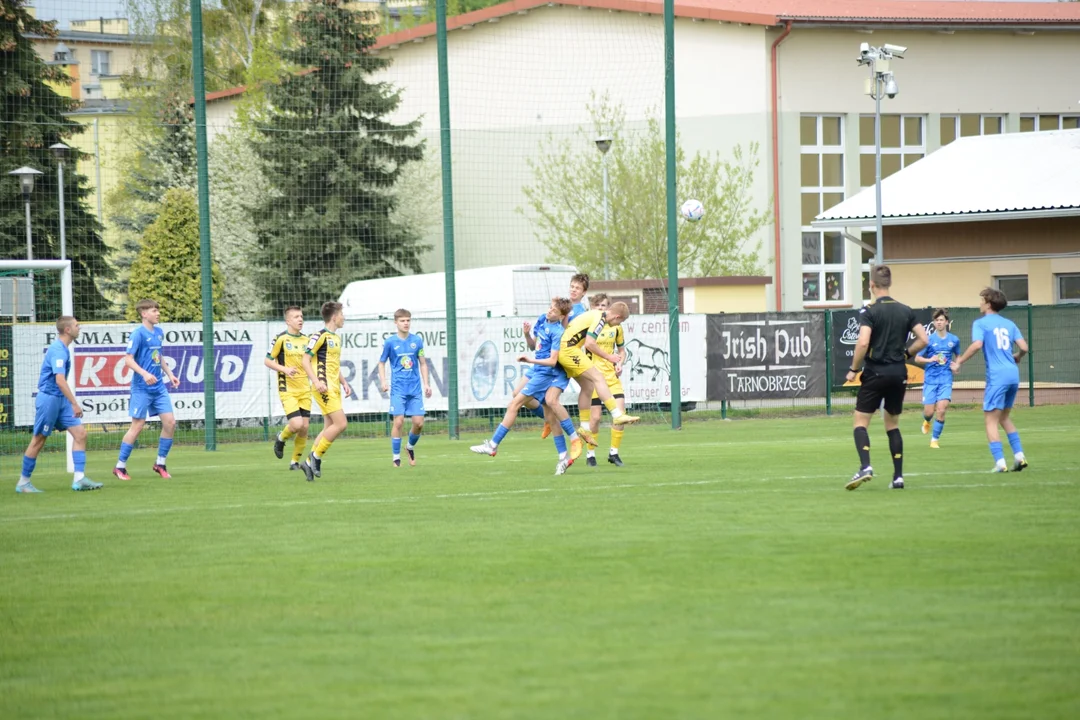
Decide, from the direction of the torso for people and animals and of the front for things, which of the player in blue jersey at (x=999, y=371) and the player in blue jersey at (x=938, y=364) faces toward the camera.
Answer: the player in blue jersey at (x=938, y=364)

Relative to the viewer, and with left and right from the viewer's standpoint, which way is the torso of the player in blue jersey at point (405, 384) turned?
facing the viewer

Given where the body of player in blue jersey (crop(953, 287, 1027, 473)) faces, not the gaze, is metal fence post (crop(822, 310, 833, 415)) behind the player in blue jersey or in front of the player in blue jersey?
in front

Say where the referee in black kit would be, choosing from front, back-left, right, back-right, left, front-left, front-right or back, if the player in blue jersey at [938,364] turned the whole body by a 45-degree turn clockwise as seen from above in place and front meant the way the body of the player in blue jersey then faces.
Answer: front-left

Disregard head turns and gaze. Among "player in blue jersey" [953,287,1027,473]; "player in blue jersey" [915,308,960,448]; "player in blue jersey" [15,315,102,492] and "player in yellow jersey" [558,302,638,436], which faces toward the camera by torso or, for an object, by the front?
"player in blue jersey" [915,308,960,448]

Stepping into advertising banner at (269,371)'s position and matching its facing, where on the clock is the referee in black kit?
The referee in black kit is roughly at 11 o'clock from the advertising banner.

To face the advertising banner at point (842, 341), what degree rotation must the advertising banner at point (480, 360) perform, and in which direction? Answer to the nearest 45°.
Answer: approximately 90° to its left

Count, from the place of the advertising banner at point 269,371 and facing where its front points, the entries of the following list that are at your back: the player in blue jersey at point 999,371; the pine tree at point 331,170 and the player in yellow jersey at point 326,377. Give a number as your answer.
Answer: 1

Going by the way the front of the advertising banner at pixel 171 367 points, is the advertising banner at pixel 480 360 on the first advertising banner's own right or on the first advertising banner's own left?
on the first advertising banner's own left

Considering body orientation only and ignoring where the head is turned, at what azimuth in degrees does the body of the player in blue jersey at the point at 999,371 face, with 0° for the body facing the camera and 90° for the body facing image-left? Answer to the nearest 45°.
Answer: approximately 135°

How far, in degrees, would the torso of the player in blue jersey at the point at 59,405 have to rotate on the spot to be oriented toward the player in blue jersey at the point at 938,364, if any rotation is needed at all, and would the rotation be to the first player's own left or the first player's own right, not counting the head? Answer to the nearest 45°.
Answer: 0° — they already face them

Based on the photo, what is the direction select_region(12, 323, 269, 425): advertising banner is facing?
toward the camera

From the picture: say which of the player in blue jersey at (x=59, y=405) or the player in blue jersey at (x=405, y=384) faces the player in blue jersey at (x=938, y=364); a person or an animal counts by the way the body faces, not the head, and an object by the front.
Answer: the player in blue jersey at (x=59, y=405)

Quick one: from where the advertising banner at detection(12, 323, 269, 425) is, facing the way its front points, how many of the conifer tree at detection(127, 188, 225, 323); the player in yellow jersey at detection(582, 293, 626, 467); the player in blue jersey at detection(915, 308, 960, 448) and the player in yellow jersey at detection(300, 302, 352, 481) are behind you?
1

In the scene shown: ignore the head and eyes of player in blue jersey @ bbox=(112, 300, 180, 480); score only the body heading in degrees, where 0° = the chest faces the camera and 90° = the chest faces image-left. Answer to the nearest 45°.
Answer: approximately 315°

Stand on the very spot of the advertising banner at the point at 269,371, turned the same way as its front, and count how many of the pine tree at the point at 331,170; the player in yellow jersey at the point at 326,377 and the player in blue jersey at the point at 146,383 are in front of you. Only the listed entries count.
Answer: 2

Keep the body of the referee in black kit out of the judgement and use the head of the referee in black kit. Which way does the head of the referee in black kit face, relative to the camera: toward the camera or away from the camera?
away from the camera

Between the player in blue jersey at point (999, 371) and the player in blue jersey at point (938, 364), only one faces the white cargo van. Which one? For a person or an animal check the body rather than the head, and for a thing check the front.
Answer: the player in blue jersey at point (999, 371)

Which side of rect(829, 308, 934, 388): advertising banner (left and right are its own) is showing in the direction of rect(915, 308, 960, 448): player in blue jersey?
front

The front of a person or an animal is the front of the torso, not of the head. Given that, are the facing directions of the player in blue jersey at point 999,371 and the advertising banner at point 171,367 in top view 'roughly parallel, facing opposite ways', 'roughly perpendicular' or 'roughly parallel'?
roughly parallel, facing opposite ways

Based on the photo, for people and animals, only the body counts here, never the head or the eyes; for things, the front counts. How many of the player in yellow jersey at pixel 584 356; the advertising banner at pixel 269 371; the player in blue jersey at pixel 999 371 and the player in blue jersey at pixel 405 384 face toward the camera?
2
